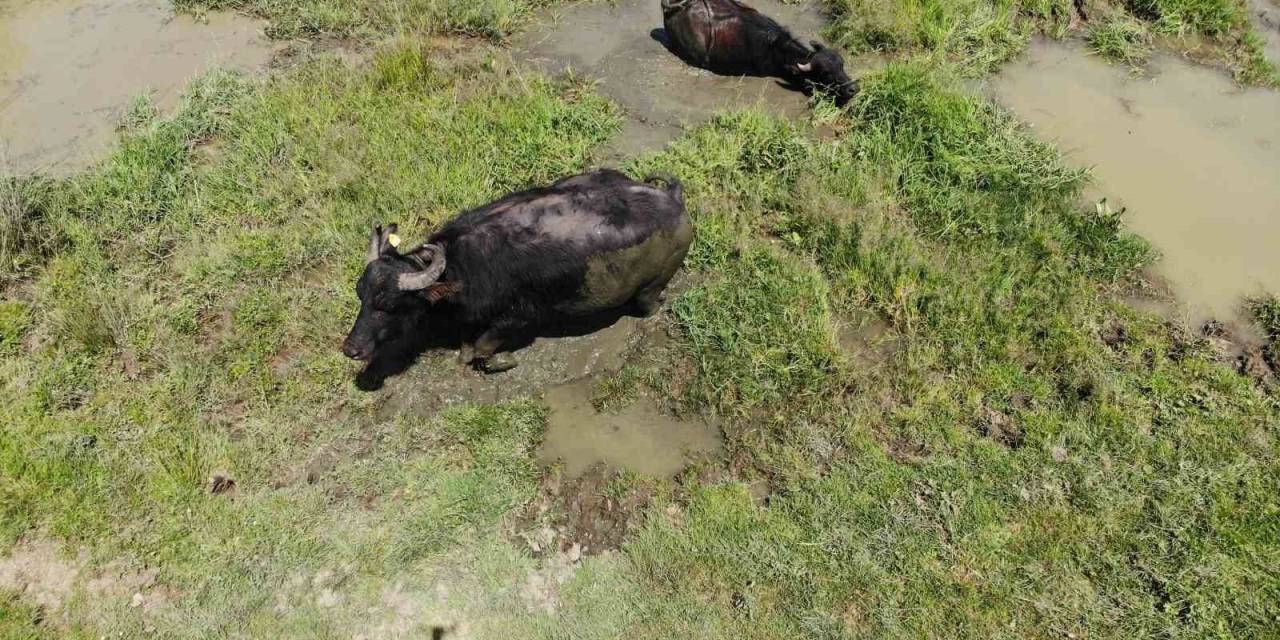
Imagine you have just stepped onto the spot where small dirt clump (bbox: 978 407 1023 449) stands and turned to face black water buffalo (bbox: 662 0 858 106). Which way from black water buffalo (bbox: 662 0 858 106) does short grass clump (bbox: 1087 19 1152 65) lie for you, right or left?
right

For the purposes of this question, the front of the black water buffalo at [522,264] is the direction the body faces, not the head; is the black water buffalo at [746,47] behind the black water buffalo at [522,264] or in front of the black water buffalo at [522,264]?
behind

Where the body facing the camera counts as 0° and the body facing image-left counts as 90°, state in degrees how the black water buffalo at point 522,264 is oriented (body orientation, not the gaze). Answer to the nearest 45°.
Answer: approximately 45°

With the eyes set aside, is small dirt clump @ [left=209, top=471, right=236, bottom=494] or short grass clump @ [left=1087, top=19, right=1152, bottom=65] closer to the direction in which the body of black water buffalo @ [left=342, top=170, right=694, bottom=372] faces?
the small dirt clump

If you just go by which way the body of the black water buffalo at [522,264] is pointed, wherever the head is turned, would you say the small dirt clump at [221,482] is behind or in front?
in front

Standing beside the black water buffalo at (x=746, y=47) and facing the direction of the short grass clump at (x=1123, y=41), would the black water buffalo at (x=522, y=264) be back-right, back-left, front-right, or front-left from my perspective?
back-right

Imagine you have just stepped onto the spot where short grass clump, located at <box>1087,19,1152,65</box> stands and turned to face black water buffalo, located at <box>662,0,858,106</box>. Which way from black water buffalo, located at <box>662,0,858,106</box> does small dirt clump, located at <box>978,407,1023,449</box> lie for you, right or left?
left

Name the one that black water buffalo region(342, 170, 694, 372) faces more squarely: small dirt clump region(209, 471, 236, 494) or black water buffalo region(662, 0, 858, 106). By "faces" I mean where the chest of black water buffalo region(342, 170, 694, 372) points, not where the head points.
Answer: the small dirt clump
